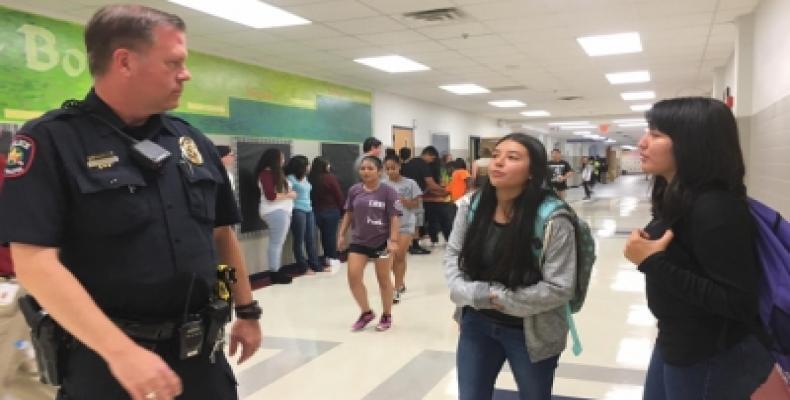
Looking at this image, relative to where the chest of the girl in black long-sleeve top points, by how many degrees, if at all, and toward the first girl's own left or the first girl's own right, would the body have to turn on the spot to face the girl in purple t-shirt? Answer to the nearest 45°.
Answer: approximately 45° to the first girl's own right

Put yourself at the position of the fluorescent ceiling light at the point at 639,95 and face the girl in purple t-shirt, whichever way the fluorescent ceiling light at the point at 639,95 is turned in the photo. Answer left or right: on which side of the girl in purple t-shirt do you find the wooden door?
right

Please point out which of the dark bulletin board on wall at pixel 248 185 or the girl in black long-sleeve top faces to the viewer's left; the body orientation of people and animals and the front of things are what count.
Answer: the girl in black long-sleeve top

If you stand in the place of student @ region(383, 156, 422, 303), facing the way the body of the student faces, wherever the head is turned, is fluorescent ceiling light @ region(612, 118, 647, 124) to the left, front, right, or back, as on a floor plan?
back

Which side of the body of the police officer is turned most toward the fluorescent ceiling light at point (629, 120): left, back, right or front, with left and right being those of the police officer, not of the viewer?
left

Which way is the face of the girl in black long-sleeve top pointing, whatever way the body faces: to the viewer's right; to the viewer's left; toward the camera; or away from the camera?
to the viewer's left

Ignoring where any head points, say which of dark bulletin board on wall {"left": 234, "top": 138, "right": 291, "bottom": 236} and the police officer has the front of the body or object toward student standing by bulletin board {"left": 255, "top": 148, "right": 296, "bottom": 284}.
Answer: the dark bulletin board on wall

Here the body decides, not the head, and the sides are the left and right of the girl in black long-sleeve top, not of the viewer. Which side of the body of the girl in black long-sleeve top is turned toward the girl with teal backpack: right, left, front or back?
front

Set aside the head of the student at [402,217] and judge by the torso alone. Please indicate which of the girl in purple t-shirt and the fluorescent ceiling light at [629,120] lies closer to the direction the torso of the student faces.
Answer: the girl in purple t-shirt

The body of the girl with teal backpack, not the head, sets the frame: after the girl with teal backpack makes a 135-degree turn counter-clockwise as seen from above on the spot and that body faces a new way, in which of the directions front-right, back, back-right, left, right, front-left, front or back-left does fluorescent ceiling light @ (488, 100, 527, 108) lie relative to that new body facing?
left

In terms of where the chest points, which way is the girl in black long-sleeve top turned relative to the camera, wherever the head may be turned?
to the viewer's left

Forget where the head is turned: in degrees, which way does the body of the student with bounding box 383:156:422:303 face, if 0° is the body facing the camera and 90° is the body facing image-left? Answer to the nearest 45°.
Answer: approximately 45°

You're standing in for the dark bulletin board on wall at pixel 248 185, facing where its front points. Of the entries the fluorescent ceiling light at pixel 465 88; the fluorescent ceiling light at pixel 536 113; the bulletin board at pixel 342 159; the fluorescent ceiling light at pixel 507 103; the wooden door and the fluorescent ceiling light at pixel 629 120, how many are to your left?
6

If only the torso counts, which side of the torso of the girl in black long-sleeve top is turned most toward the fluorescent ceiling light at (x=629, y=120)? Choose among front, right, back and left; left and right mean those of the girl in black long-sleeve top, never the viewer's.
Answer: right
